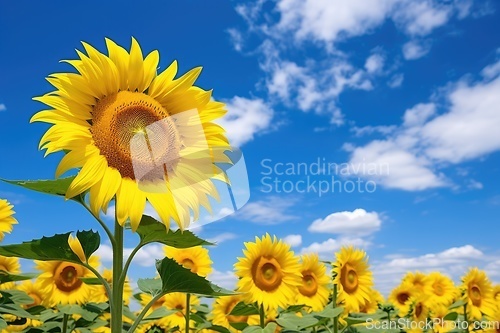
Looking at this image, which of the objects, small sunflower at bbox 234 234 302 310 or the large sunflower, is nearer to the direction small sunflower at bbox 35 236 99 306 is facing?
the large sunflower

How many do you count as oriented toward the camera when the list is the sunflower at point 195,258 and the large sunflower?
2

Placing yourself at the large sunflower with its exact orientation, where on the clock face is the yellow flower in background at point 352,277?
The yellow flower in background is roughly at 7 o'clock from the large sunflower.

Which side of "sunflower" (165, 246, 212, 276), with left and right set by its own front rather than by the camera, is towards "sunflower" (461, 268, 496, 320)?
left

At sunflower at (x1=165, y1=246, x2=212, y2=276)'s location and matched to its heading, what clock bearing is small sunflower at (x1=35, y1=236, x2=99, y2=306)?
The small sunflower is roughly at 3 o'clock from the sunflower.

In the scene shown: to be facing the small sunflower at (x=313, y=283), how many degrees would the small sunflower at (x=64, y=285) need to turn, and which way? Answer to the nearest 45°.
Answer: approximately 90° to its left

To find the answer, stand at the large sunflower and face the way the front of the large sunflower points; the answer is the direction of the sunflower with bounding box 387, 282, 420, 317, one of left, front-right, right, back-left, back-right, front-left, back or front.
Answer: back-left

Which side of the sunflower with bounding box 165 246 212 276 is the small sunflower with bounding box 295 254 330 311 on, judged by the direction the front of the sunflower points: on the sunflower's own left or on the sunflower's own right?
on the sunflower's own left
